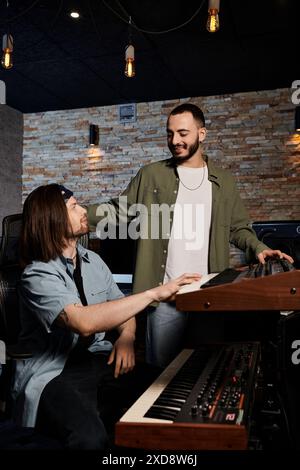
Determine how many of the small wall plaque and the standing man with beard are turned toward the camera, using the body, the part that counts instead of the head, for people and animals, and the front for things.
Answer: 2

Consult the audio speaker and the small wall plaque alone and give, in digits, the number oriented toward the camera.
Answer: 2

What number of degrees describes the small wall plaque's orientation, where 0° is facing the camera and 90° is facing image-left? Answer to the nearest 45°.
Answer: approximately 0°

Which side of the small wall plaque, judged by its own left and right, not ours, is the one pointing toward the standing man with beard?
front

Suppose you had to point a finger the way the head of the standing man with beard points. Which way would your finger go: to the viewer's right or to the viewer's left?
to the viewer's left

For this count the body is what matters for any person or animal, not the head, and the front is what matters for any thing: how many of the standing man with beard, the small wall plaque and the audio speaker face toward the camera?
3
